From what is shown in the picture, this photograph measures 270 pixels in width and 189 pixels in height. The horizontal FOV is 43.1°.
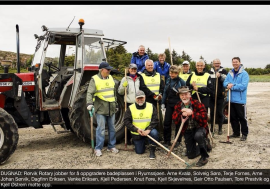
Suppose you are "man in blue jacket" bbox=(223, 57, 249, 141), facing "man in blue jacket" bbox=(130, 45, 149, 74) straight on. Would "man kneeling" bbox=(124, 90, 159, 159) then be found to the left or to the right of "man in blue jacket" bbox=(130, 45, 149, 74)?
left

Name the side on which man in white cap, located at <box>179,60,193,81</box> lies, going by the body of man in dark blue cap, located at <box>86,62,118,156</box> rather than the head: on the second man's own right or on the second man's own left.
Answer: on the second man's own left

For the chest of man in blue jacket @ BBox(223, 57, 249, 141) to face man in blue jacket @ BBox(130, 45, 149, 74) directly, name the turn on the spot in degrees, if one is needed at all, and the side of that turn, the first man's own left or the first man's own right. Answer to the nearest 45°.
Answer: approximately 45° to the first man's own right

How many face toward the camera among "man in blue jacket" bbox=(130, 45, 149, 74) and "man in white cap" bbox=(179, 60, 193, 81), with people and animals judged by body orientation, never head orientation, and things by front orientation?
2

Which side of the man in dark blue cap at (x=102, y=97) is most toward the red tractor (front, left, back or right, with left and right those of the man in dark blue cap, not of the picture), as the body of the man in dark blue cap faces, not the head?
back

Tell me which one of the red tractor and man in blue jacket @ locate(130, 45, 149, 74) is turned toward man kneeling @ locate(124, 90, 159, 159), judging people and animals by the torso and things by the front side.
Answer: the man in blue jacket

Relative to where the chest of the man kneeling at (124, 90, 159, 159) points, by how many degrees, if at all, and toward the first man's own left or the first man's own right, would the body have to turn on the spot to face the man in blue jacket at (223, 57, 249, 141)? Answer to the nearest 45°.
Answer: approximately 135° to the first man's own left
